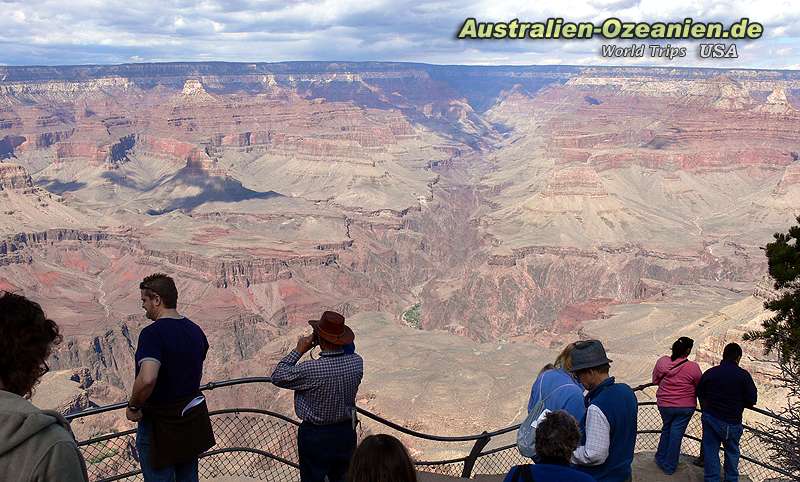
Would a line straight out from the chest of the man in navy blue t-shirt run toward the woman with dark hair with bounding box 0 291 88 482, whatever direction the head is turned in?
no

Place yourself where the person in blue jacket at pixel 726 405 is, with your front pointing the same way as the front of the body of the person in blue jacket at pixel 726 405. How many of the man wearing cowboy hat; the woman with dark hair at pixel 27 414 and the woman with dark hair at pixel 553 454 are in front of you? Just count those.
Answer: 0

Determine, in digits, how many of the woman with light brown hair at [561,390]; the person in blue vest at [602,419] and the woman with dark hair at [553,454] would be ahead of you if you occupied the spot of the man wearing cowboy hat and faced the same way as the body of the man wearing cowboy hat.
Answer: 0

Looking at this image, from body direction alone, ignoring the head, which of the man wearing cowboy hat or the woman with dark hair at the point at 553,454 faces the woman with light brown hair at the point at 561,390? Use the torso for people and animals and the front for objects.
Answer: the woman with dark hair at the point at 553,454

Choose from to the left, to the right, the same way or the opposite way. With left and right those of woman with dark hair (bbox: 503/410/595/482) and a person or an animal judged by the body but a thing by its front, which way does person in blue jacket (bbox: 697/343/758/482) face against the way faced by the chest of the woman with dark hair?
the same way

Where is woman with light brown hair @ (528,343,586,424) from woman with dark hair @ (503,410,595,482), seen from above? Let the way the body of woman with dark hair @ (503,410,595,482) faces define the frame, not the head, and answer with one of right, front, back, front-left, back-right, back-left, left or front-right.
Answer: front

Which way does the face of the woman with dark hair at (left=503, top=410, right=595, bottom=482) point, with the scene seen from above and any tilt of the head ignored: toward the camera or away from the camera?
away from the camera

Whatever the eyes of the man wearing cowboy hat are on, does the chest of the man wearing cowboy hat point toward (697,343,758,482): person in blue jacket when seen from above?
no

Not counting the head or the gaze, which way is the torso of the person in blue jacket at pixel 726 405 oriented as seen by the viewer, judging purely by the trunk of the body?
away from the camera

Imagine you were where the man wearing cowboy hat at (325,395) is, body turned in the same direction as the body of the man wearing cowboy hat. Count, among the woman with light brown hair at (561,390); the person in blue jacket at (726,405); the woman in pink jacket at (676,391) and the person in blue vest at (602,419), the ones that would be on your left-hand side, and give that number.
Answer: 0

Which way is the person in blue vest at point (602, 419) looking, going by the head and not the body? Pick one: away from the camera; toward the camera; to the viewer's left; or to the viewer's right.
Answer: to the viewer's left

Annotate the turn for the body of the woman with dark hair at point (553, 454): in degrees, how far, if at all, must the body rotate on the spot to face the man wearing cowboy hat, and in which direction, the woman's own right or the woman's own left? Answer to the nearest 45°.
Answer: approximately 45° to the woman's own left

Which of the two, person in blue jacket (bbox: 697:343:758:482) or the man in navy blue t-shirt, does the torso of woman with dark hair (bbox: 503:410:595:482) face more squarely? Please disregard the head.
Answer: the person in blue jacket

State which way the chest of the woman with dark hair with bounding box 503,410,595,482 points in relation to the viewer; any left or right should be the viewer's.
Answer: facing away from the viewer

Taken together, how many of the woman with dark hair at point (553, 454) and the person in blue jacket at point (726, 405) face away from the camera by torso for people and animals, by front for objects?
2

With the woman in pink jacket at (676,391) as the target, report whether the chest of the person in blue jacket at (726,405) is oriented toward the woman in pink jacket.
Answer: no
